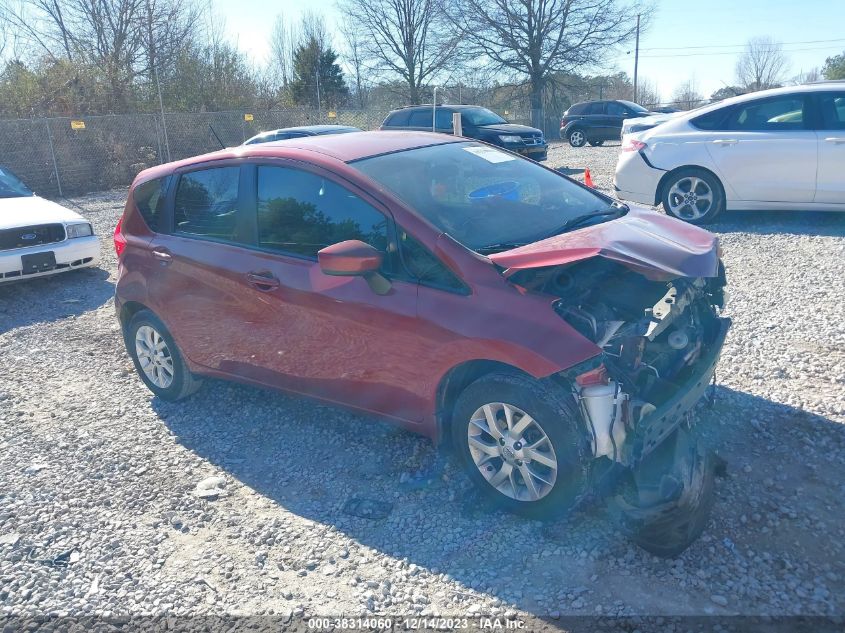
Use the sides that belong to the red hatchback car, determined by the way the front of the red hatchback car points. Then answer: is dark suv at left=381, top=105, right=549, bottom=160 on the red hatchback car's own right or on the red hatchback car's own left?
on the red hatchback car's own left

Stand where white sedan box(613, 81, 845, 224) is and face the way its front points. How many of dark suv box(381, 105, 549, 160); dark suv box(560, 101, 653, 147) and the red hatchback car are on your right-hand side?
1

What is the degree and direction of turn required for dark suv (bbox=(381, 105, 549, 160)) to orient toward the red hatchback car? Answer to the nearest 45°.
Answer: approximately 45° to its right

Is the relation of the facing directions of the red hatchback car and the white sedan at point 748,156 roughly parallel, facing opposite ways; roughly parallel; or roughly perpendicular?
roughly parallel

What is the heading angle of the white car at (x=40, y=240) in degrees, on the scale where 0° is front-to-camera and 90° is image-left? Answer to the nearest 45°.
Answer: approximately 315°

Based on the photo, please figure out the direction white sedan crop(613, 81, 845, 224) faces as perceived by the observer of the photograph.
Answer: facing to the right of the viewer

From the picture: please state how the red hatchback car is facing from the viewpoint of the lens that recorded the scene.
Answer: facing the viewer and to the right of the viewer

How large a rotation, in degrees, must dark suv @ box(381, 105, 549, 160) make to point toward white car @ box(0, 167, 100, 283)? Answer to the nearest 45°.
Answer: approximately 90° to its right
